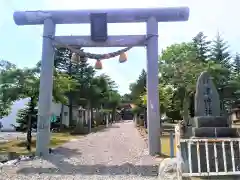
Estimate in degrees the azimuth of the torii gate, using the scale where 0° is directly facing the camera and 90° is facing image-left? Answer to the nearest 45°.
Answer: approximately 0°

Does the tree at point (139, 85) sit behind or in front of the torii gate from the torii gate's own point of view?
behind

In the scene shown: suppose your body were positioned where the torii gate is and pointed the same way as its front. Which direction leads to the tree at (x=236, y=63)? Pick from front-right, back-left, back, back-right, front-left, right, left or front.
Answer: back-left

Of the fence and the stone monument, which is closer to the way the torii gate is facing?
the fence

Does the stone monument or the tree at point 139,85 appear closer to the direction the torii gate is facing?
the stone monument

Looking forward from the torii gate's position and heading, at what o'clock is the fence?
The fence is roughly at 11 o'clock from the torii gate.

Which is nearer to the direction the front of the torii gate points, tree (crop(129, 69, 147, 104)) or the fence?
the fence

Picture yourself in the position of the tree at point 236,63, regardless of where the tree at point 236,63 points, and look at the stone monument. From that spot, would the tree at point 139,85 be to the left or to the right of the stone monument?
right

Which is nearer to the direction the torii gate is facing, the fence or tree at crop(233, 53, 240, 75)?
the fence
